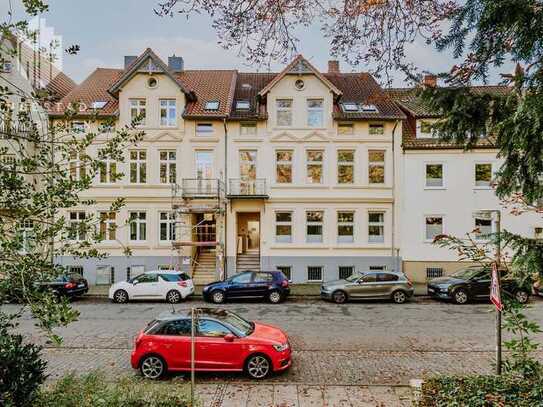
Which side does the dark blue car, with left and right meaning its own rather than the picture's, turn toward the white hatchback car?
front

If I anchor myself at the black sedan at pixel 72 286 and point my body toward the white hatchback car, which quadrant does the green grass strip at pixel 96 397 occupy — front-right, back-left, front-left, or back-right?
front-right

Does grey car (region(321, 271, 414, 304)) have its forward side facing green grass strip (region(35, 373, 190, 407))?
no

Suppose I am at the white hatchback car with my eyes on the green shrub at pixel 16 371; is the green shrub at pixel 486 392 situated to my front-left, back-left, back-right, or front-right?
front-left

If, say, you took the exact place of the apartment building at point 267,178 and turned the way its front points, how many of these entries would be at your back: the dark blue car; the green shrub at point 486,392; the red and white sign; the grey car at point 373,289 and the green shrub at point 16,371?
0

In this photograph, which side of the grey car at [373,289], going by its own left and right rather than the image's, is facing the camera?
left

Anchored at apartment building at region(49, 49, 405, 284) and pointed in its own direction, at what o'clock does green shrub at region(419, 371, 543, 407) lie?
The green shrub is roughly at 12 o'clock from the apartment building.

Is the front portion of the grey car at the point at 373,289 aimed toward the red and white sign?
no

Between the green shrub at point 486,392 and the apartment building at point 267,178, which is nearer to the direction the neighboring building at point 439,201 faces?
the green shrub

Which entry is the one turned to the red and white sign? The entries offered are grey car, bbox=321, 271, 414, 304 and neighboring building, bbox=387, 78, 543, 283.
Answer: the neighboring building

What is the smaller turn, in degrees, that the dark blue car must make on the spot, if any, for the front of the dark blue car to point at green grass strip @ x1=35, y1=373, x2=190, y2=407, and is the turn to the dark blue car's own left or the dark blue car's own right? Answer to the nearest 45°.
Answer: approximately 90° to the dark blue car's own left

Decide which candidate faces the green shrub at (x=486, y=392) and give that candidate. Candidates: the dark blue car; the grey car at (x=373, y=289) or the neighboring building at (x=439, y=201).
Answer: the neighboring building

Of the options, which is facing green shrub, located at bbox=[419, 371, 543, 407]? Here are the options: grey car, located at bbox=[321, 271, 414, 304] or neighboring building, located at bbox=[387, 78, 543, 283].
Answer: the neighboring building

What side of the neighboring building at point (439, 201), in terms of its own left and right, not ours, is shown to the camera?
front

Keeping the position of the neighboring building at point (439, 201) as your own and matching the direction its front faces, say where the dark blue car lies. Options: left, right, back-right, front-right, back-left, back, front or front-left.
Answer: front-right

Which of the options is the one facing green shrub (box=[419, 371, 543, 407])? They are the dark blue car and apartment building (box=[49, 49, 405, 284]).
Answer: the apartment building

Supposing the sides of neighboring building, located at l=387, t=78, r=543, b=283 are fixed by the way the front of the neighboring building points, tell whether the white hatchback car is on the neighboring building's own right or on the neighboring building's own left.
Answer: on the neighboring building's own right

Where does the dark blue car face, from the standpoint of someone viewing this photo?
facing to the left of the viewer

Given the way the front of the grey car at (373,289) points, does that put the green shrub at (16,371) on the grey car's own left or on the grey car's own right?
on the grey car's own left
